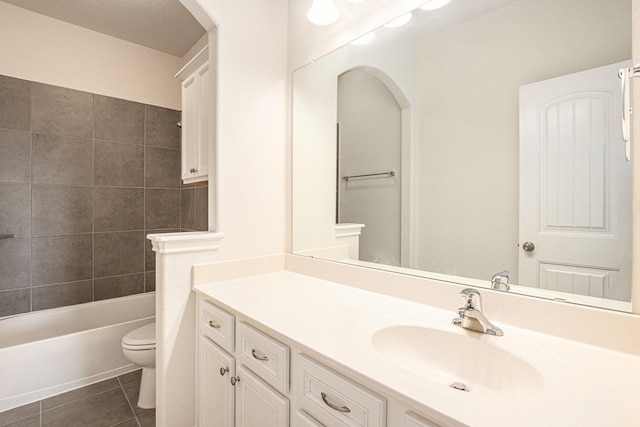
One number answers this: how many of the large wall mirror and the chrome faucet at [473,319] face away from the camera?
0

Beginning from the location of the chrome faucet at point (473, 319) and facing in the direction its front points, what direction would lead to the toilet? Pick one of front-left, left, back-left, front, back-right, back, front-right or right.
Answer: front-right

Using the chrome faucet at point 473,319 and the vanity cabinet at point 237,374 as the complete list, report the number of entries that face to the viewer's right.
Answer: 0

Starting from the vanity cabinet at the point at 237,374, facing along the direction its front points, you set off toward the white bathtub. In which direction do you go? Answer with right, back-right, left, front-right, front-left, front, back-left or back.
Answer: right

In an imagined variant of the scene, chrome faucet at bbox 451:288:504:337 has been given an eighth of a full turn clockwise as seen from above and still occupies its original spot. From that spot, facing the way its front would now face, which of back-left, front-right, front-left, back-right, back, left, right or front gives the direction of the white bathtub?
front

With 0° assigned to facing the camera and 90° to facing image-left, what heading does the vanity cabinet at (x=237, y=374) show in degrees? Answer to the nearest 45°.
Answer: approximately 45°

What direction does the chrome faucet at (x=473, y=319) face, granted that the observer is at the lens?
facing the viewer and to the left of the viewer

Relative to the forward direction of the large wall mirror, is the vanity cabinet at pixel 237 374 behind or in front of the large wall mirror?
in front
